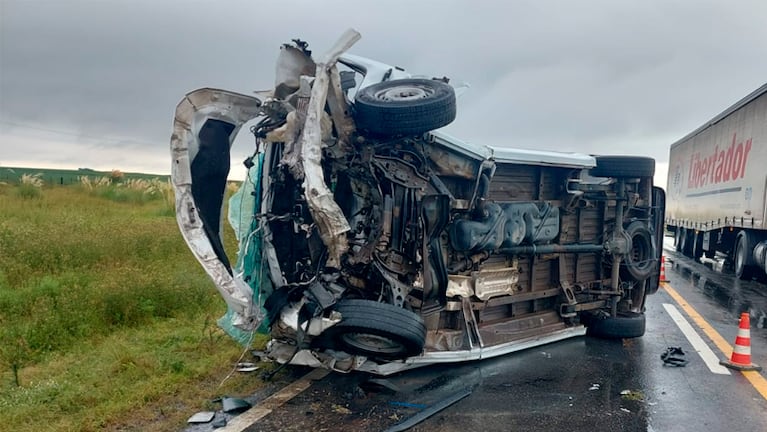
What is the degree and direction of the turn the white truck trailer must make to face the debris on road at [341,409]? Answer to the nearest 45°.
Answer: approximately 45° to its right

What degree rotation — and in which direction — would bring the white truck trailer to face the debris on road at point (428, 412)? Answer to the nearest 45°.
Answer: approximately 45° to its right

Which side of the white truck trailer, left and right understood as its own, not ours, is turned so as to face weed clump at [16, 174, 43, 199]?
right

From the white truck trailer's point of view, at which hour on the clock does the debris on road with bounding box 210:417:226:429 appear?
The debris on road is roughly at 2 o'clock from the white truck trailer.

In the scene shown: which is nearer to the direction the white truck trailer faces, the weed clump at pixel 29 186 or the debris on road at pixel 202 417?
the debris on road

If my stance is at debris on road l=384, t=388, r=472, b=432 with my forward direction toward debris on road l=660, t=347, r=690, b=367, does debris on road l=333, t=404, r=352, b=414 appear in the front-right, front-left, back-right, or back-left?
back-left

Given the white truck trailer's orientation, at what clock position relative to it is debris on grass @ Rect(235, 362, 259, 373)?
The debris on grass is roughly at 2 o'clock from the white truck trailer.
